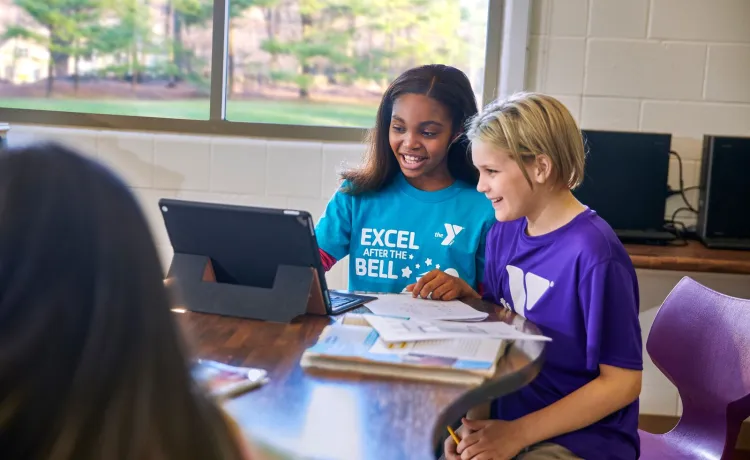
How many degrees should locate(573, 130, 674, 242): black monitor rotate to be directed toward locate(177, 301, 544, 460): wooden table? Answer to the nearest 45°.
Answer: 0° — it already faces it

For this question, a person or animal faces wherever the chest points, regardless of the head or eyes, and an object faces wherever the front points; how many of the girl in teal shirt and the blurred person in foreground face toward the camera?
1

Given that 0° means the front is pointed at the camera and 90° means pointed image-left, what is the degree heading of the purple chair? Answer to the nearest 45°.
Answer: approximately 45°

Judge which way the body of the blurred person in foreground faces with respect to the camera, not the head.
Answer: away from the camera

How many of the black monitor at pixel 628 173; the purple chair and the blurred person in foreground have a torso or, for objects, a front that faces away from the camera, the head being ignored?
1

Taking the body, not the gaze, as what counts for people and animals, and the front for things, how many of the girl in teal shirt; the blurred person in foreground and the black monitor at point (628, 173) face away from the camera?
1

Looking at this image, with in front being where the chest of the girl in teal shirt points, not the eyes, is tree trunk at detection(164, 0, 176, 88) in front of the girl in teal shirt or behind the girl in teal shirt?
behind

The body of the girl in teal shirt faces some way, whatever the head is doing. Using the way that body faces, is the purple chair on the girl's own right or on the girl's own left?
on the girl's own left

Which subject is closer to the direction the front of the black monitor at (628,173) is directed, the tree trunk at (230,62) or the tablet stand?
the tablet stand

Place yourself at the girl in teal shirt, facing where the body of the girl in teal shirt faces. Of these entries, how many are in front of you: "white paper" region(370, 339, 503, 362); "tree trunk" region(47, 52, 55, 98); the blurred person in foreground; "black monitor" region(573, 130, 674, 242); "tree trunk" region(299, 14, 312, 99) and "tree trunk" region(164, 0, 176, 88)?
2

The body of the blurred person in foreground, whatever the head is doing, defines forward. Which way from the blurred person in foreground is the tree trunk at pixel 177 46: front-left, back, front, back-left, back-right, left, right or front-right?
front

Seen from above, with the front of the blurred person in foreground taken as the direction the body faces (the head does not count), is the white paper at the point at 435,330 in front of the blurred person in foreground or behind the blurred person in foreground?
in front

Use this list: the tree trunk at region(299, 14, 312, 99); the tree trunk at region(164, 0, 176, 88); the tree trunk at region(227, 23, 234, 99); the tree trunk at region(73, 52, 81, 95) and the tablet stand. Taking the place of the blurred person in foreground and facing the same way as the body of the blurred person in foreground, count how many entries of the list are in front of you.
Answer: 5

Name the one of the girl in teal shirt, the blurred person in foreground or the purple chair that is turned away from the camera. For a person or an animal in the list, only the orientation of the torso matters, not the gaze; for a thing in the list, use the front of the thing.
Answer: the blurred person in foreground

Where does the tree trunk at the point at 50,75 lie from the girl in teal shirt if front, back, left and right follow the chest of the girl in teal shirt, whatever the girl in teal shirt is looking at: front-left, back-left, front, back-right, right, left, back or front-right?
back-right

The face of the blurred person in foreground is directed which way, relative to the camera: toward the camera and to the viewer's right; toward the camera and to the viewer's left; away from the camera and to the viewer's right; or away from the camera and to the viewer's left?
away from the camera and to the viewer's right

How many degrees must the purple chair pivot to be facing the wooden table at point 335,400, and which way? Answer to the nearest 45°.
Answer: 0° — it already faces it

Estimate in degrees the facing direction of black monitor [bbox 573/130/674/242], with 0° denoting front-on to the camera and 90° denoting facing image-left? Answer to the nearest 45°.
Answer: approximately 0°

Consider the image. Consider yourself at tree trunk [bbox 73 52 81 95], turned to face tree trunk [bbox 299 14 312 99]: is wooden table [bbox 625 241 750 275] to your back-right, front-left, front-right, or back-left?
front-right
